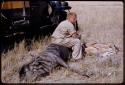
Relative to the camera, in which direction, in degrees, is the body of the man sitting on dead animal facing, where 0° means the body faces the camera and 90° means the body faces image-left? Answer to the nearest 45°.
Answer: approximately 270°
